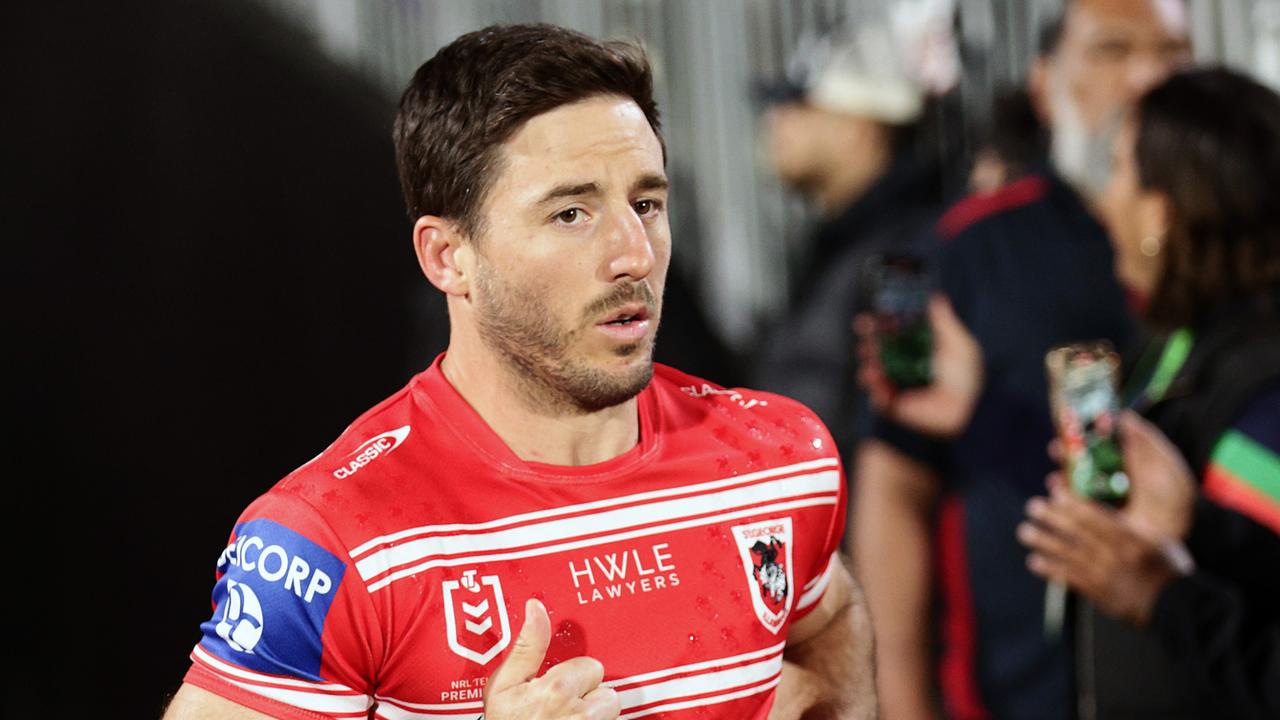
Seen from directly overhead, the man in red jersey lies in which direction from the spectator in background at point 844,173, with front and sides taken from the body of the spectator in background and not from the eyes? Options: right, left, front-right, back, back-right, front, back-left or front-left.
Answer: left

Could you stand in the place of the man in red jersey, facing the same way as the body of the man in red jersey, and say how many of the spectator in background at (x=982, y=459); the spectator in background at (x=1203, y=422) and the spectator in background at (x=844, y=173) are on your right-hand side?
0

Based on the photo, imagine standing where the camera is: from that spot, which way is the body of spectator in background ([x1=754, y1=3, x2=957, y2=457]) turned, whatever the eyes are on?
to the viewer's left

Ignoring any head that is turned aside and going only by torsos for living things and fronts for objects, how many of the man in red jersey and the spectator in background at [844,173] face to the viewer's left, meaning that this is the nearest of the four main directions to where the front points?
1

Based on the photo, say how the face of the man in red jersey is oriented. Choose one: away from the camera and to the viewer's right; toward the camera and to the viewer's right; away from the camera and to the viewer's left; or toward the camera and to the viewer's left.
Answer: toward the camera and to the viewer's right

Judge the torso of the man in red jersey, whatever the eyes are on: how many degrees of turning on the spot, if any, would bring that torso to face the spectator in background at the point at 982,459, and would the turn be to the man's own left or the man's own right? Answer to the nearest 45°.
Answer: approximately 90° to the man's own left

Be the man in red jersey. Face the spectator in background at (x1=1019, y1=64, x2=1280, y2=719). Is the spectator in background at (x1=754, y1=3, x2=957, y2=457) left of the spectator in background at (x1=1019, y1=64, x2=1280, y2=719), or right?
left

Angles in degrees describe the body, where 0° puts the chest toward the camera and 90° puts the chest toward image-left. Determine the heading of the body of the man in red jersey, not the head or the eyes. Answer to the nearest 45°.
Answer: approximately 315°

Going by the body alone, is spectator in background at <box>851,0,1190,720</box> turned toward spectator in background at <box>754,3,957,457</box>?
no
